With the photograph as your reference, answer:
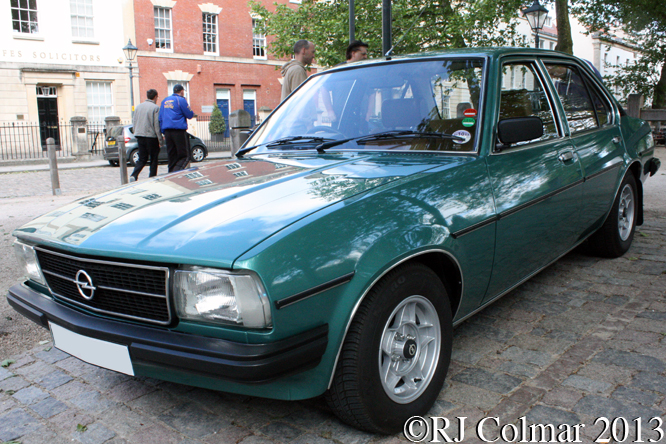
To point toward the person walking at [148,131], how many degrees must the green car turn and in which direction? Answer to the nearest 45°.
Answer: approximately 135° to its right

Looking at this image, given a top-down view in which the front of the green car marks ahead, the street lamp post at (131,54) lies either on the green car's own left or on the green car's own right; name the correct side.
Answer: on the green car's own right

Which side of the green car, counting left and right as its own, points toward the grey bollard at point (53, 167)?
right

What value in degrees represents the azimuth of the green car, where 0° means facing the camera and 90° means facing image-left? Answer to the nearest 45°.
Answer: approximately 45°

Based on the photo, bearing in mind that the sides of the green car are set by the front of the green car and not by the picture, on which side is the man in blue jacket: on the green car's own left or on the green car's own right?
on the green car's own right
